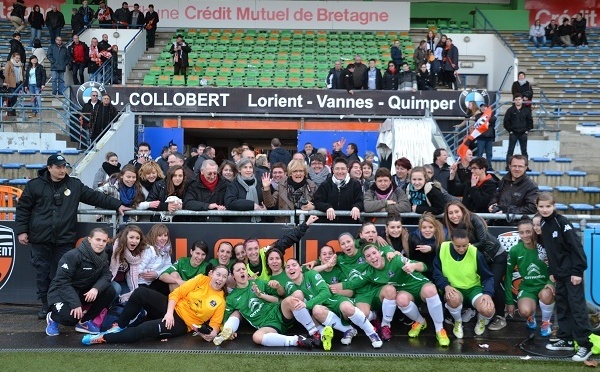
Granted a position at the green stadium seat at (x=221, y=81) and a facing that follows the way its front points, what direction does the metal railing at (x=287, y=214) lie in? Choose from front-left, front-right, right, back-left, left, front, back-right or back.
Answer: front

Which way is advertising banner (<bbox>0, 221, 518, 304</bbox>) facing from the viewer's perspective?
toward the camera

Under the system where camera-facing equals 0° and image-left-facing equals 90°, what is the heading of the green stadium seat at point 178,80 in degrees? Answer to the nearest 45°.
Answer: approximately 0°

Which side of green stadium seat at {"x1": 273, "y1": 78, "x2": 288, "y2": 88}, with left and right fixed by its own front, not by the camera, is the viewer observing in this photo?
front

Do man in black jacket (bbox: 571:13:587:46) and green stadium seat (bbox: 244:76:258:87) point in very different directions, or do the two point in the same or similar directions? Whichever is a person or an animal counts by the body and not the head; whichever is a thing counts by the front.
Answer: same or similar directions

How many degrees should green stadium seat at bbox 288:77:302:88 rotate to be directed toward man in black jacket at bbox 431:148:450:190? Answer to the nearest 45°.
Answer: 0° — it already faces them

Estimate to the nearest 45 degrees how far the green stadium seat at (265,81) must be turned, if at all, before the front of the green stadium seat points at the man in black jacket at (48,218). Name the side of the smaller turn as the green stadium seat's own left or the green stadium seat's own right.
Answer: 0° — it already faces them

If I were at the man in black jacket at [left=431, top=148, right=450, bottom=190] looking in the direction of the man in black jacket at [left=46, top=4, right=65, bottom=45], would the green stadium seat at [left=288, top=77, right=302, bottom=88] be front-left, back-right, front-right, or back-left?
front-right

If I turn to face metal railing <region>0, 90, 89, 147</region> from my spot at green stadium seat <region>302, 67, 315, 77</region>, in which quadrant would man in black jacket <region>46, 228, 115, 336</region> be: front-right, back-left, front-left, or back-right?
front-left

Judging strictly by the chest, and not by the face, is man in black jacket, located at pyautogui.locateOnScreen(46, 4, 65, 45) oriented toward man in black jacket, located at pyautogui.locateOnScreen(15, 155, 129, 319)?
yes

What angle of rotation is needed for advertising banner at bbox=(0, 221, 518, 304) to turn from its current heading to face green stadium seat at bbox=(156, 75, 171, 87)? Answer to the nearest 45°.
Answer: approximately 180°

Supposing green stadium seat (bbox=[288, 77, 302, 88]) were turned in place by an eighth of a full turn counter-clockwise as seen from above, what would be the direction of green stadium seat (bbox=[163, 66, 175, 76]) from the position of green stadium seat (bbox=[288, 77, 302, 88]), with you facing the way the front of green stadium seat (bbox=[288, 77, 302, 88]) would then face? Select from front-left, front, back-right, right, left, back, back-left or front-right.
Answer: back-right

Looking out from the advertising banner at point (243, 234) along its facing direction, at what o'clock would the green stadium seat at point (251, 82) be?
The green stadium seat is roughly at 6 o'clock from the advertising banner.

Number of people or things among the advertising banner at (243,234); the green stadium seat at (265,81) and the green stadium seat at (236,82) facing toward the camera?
3

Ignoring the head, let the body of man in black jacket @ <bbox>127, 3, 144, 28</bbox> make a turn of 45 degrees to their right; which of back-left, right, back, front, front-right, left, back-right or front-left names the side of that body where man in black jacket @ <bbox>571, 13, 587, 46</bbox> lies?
back-left

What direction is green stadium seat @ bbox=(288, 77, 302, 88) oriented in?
toward the camera

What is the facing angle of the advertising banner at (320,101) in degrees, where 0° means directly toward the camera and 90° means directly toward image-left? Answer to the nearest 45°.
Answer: approximately 0°

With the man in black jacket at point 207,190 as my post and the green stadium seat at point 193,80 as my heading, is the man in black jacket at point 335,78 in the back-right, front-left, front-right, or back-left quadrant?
front-right

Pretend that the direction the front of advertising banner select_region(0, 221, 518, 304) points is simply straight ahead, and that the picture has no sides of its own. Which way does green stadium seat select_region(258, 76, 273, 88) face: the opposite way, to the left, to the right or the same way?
the same way
